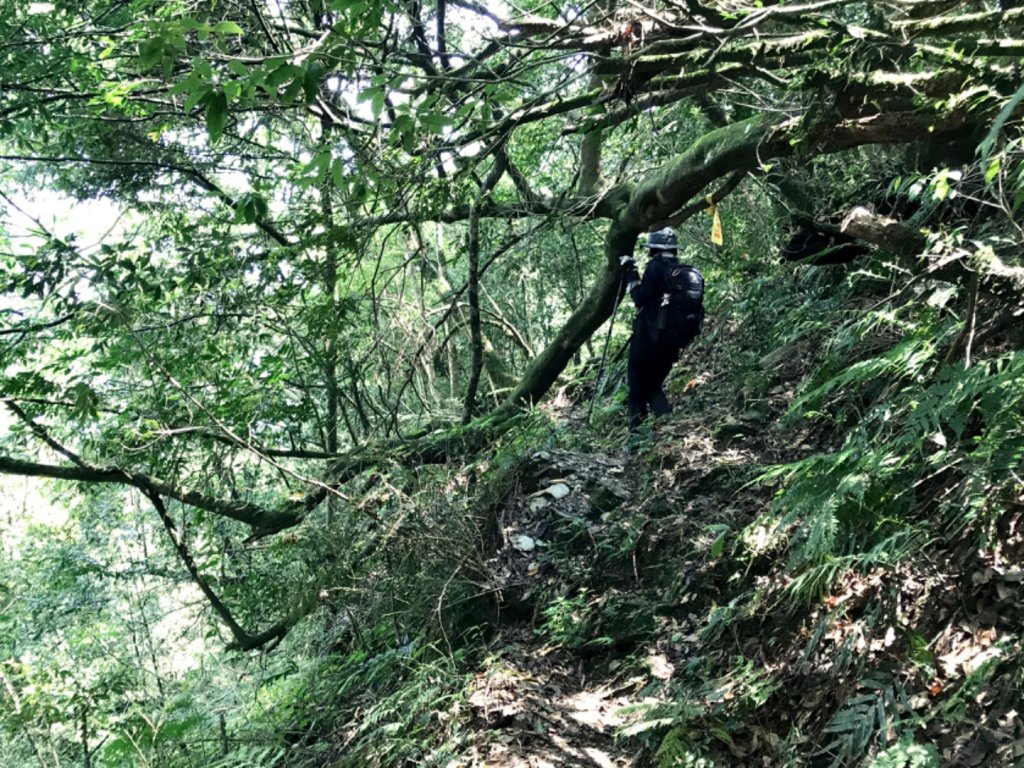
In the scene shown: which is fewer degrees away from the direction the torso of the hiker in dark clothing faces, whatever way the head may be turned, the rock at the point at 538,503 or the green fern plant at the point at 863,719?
the rock

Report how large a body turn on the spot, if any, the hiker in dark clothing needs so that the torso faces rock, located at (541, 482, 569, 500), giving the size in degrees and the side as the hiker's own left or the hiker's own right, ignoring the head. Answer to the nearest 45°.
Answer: approximately 90° to the hiker's own left

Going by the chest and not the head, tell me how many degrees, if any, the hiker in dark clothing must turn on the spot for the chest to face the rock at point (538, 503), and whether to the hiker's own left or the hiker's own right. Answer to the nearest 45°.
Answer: approximately 90° to the hiker's own left

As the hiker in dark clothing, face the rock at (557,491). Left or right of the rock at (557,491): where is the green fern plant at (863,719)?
left

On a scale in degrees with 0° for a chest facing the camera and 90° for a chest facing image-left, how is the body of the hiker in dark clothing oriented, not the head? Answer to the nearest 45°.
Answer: approximately 135°
